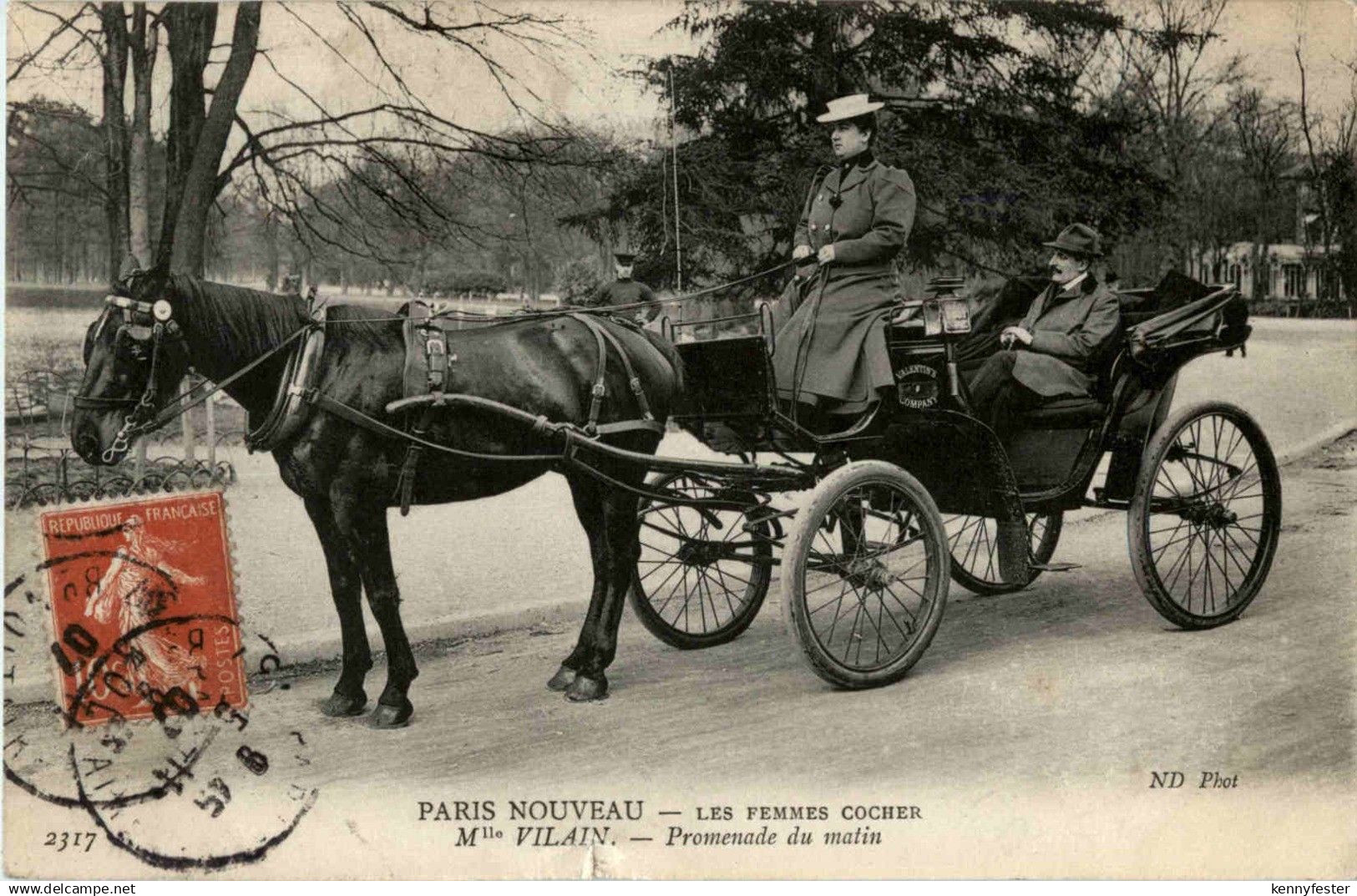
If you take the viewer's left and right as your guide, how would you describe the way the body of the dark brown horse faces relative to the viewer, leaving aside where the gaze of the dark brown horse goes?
facing to the left of the viewer
